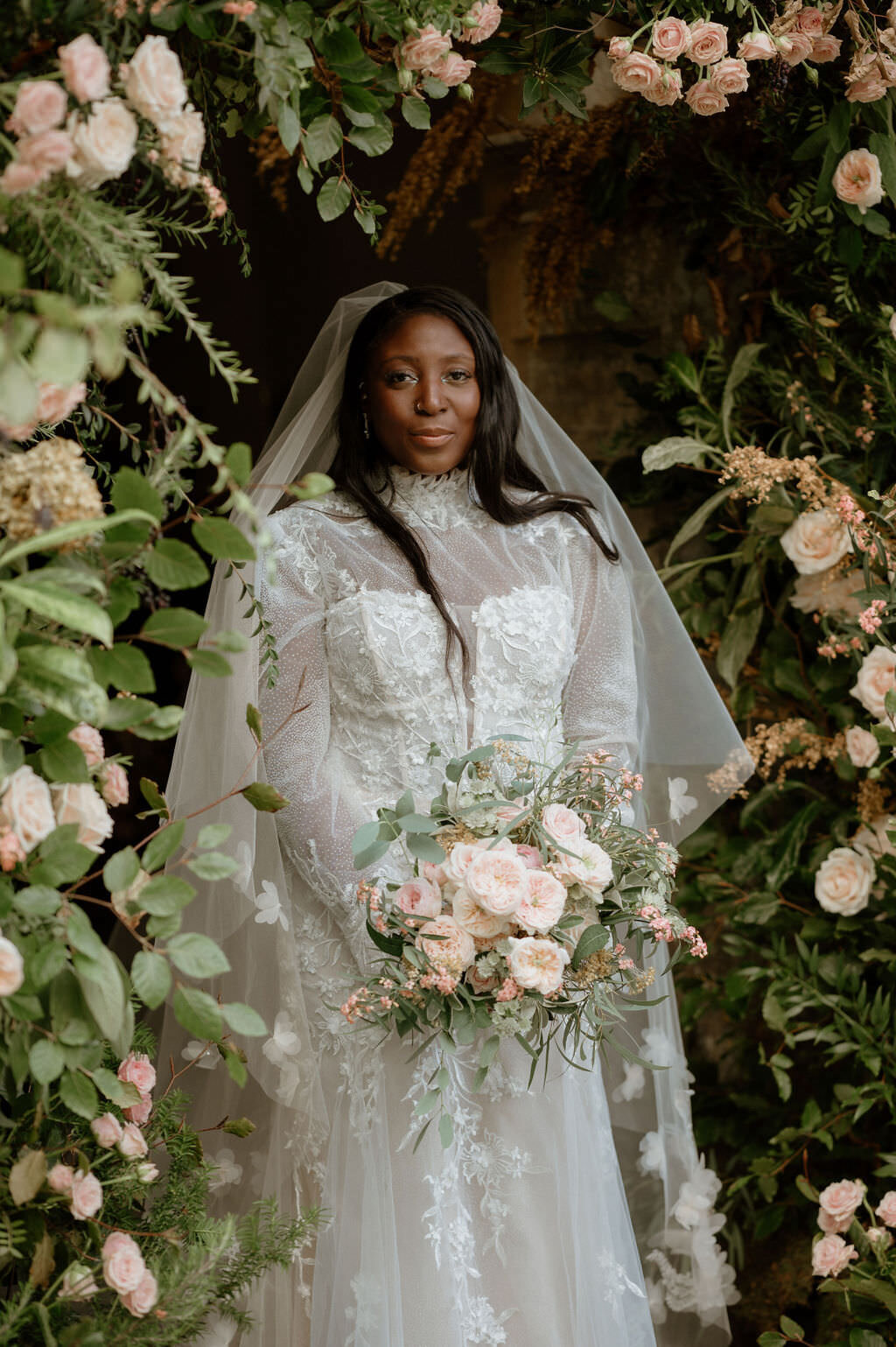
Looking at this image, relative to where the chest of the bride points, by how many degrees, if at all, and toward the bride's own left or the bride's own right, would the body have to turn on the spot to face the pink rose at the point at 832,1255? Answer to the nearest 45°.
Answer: approximately 90° to the bride's own left

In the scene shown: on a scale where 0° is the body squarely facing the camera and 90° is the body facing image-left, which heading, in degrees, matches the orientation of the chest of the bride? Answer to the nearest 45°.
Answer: approximately 0°

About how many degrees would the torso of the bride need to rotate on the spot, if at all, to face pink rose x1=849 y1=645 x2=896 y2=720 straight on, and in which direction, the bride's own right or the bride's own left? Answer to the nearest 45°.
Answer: approximately 135° to the bride's own left
